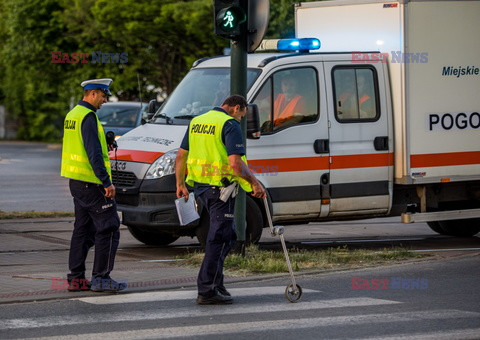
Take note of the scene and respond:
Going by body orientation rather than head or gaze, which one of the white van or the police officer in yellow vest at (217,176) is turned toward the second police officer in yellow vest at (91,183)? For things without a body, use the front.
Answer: the white van

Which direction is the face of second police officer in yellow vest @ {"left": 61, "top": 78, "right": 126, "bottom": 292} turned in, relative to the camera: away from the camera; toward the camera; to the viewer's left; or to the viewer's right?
to the viewer's right

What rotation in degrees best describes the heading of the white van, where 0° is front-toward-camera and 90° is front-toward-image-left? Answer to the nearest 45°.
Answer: approximately 45°

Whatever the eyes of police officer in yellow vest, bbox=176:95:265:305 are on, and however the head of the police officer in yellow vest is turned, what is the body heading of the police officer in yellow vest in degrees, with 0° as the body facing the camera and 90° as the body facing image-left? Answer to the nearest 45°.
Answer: approximately 225°

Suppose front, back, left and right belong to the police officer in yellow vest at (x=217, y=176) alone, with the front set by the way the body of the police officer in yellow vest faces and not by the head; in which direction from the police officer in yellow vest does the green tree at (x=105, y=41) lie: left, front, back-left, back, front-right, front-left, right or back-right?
front-left

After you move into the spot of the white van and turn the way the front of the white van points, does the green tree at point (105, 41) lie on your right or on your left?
on your right

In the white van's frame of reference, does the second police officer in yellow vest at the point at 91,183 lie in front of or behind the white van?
in front

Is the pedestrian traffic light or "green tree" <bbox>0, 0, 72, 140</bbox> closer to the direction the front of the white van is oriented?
the pedestrian traffic light
